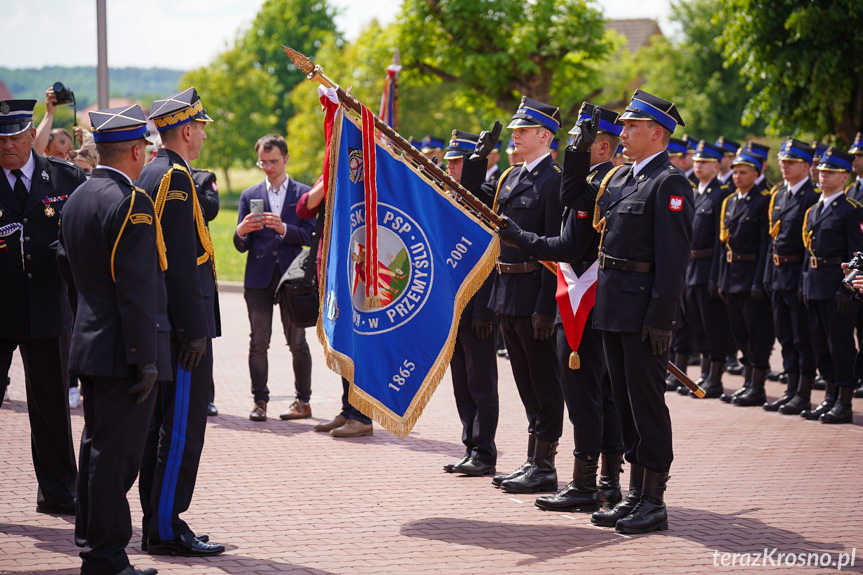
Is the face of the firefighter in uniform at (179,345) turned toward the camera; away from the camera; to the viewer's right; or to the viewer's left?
to the viewer's right

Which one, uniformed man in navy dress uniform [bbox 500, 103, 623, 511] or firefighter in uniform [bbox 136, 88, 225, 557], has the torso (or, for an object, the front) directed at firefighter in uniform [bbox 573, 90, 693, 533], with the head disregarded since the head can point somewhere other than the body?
firefighter in uniform [bbox 136, 88, 225, 557]

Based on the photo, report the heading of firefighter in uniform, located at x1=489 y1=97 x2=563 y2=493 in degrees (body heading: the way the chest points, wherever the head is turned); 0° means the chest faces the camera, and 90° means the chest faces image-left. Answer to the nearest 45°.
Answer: approximately 45°

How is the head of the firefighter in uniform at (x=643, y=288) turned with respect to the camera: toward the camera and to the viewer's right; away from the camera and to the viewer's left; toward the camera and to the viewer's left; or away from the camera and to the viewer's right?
toward the camera and to the viewer's left

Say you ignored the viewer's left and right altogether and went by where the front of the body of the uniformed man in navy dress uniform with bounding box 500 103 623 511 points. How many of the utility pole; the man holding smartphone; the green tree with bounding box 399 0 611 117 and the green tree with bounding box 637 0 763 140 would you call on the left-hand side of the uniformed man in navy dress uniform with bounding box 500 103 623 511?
0

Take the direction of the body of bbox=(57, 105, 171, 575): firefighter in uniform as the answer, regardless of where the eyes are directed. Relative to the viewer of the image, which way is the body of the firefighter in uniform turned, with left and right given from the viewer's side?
facing away from the viewer and to the right of the viewer

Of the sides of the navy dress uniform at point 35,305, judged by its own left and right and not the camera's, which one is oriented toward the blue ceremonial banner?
left

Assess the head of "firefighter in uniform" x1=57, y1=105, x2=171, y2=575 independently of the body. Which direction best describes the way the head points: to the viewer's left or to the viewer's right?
to the viewer's right

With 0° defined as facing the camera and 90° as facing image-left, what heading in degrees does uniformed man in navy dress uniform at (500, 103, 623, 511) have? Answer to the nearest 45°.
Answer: approximately 90°

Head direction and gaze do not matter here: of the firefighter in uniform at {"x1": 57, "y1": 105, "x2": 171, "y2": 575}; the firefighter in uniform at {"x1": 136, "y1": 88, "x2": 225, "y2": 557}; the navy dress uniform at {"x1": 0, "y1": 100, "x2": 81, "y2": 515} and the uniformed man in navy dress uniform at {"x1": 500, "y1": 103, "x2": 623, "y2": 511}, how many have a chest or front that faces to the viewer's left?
1

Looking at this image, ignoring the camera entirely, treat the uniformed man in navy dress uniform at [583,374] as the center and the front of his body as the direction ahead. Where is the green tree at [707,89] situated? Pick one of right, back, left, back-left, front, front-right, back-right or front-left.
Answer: right

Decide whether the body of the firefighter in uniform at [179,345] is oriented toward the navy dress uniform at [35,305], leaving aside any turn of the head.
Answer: no

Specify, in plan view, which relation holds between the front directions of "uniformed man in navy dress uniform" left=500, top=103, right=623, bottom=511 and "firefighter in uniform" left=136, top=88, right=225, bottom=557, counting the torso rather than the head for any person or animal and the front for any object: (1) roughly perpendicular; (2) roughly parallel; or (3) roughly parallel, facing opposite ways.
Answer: roughly parallel, facing opposite ways

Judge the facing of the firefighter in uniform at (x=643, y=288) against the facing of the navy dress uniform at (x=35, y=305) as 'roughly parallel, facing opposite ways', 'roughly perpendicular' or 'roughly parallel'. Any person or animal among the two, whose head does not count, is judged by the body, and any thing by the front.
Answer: roughly perpendicular

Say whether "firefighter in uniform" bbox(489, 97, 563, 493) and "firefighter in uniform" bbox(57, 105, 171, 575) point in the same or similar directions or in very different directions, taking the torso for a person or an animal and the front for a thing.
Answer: very different directions

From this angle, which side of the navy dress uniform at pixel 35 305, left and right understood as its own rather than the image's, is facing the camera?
front

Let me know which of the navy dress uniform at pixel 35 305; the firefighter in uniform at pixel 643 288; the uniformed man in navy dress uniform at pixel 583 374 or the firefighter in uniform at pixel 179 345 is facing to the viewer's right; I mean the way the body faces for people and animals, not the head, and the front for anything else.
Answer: the firefighter in uniform at pixel 179 345

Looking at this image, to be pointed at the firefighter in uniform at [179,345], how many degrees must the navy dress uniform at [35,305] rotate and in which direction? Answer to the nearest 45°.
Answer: approximately 45° to its left

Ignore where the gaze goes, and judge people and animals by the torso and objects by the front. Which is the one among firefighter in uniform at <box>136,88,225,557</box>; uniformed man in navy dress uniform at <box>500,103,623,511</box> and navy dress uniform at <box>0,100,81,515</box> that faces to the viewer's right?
the firefighter in uniform

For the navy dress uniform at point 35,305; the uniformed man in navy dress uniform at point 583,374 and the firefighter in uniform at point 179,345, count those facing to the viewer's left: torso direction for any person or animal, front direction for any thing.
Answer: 1
